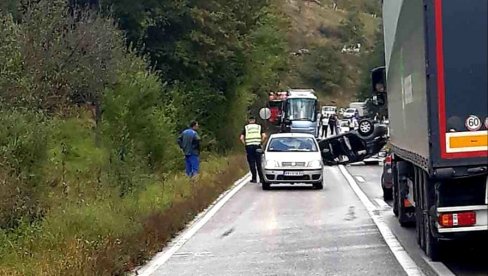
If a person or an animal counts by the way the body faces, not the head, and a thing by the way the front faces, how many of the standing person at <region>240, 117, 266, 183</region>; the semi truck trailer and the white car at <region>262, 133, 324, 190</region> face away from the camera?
2

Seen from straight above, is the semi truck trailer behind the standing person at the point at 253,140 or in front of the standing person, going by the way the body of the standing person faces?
behind

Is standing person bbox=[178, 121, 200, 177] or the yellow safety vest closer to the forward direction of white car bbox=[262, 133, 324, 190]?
the yellow safety vest

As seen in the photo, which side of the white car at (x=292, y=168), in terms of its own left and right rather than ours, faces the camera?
front

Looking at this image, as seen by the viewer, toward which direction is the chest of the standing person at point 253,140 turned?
away from the camera

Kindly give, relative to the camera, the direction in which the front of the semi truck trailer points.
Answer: facing away from the viewer

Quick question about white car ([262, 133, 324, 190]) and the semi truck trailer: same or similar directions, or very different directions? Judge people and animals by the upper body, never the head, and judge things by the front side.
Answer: very different directions

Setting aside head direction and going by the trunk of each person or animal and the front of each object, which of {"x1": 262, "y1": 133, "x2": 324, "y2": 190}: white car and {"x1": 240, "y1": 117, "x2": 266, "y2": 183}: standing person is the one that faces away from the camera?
the standing person

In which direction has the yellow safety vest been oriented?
away from the camera
